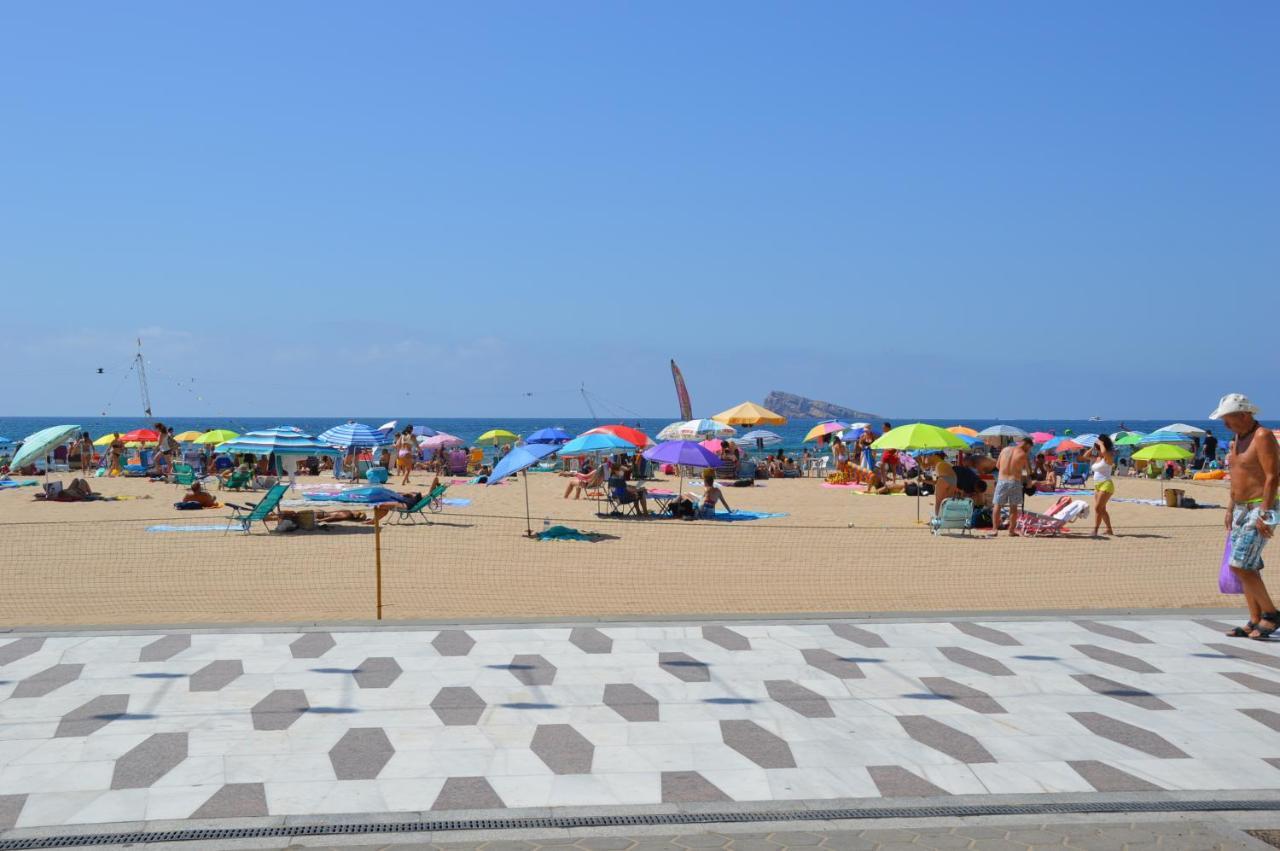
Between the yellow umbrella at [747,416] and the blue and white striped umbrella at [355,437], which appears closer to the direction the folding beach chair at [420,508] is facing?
the blue and white striped umbrella

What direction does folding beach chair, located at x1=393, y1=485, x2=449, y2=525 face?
to the viewer's left

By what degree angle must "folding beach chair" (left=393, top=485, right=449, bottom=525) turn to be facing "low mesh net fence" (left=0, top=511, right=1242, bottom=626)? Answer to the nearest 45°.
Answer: approximately 90° to its left

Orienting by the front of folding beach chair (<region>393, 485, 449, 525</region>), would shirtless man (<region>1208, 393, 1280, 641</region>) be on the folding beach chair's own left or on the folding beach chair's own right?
on the folding beach chair's own left

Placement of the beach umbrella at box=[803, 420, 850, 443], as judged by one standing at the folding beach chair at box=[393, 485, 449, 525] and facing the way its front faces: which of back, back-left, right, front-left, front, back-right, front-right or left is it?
back-right

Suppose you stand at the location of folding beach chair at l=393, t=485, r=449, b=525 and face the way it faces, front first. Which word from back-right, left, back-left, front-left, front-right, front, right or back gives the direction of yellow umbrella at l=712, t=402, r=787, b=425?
back-right

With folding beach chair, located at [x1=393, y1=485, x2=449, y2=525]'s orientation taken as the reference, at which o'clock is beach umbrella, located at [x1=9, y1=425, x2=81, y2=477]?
The beach umbrella is roughly at 1 o'clock from the folding beach chair.

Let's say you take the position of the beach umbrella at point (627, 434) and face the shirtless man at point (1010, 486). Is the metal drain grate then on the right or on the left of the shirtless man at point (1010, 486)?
right

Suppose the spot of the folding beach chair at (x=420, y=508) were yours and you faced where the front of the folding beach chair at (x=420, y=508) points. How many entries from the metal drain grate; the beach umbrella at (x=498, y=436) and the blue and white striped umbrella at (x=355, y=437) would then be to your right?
2

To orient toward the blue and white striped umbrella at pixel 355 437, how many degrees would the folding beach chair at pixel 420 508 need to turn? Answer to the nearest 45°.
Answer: approximately 90° to its right

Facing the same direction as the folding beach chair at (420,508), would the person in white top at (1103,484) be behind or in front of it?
behind
